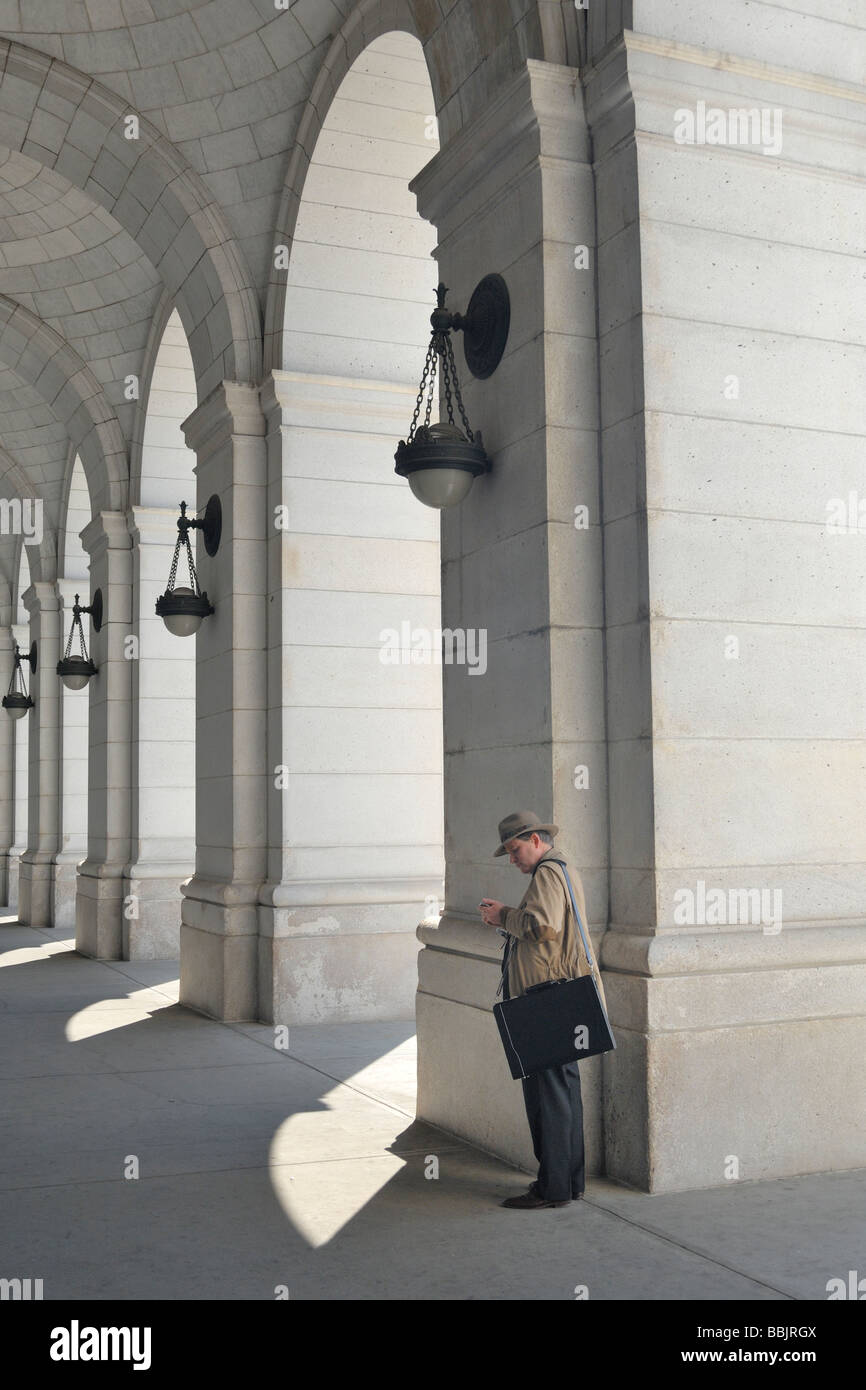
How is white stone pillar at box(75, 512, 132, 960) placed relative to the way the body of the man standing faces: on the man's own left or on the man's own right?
on the man's own right

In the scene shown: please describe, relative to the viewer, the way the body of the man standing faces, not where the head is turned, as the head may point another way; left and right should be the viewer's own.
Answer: facing to the left of the viewer

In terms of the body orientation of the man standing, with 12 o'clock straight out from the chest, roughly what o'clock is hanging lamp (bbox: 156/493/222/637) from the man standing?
The hanging lamp is roughly at 2 o'clock from the man standing.

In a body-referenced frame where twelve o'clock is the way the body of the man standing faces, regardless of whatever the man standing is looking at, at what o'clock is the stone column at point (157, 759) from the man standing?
The stone column is roughly at 2 o'clock from the man standing.

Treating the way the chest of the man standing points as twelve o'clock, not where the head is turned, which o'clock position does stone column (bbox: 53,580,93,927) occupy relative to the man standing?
The stone column is roughly at 2 o'clock from the man standing.

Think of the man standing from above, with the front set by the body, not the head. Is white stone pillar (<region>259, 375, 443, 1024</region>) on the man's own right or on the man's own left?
on the man's own right

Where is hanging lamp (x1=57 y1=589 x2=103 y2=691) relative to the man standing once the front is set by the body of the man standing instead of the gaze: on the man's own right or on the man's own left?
on the man's own right

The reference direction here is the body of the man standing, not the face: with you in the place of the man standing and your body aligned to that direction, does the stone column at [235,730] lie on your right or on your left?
on your right
